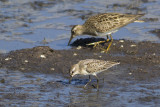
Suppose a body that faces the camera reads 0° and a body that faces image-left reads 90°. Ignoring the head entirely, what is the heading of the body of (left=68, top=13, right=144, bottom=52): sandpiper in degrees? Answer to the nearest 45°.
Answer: approximately 90°

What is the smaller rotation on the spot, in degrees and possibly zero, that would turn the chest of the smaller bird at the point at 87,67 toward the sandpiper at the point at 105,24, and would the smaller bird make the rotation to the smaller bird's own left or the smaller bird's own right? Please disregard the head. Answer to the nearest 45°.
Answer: approximately 90° to the smaller bird's own right

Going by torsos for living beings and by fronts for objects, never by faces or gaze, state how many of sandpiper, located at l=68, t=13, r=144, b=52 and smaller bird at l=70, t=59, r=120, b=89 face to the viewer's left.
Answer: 2

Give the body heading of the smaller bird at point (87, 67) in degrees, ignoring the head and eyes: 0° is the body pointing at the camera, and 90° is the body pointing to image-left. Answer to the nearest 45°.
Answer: approximately 90°

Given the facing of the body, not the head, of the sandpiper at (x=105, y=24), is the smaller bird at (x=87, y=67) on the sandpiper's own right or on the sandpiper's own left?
on the sandpiper's own left
